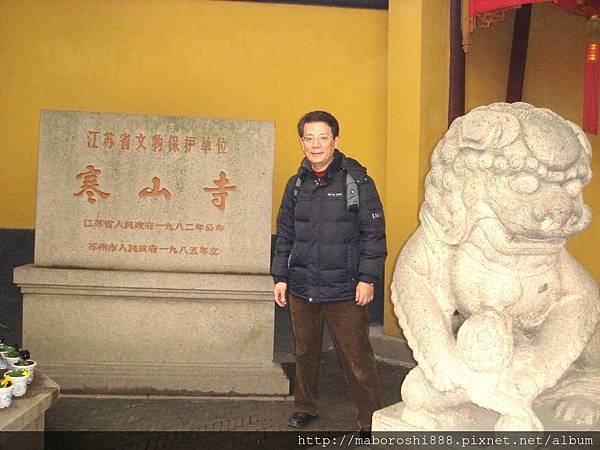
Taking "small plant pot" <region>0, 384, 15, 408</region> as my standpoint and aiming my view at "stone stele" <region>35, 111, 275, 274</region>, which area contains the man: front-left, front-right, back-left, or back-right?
front-right

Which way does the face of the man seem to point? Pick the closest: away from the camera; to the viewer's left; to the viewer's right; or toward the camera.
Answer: toward the camera

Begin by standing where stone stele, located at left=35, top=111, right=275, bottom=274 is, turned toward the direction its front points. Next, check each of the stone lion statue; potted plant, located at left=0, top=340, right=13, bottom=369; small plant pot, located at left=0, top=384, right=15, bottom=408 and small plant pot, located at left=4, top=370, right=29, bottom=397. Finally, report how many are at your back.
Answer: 0

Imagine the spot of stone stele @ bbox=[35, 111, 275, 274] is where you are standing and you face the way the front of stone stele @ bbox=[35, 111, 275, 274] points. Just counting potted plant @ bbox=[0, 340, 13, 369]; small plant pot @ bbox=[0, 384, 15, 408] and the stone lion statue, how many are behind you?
0

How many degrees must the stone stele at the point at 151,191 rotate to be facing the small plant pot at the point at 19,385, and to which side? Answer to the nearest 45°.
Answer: approximately 45° to its right

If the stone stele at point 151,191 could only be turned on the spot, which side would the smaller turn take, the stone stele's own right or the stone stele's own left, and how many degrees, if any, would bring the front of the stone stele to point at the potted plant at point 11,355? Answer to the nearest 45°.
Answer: approximately 45° to the stone stele's own right

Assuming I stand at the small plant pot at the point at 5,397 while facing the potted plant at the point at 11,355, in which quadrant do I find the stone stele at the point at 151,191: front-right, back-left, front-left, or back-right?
front-right

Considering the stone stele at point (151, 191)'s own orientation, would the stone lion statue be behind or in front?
in front

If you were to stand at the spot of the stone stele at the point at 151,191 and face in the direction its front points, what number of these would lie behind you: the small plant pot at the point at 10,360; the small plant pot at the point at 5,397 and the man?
0

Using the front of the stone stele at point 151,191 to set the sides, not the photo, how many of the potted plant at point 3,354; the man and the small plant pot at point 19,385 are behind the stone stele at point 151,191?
0

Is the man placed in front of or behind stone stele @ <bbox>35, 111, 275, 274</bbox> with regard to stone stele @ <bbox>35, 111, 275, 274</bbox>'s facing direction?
in front

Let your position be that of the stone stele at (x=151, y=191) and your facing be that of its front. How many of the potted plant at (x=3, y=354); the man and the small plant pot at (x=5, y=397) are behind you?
0
